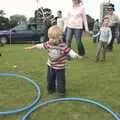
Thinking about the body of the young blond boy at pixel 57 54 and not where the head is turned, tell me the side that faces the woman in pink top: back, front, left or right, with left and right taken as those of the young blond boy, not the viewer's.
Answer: back

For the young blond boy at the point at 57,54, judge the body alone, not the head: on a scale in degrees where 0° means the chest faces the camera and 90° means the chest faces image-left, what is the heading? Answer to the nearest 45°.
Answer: approximately 0°
